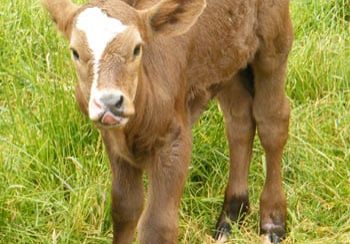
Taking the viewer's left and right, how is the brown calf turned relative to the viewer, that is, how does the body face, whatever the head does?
facing the viewer and to the left of the viewer
